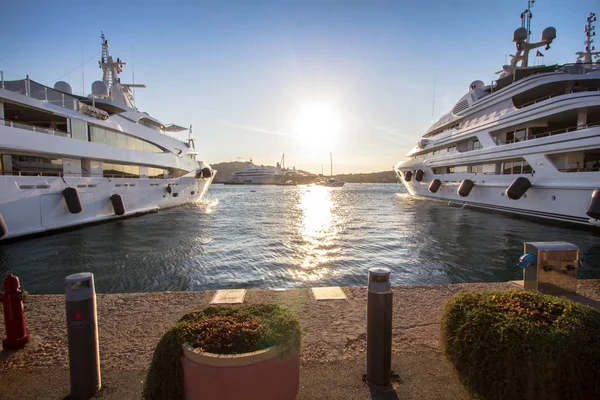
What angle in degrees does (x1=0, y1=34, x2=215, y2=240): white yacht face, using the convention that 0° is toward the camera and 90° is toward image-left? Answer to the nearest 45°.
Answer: approximately 225°

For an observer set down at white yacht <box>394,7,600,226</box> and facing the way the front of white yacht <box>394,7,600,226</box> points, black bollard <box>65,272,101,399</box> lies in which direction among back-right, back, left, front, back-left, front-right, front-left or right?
back-left

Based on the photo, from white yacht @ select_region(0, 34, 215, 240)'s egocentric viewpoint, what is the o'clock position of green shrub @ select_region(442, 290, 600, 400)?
The green shrub is roughly at 4 o'clock from the white yacht.

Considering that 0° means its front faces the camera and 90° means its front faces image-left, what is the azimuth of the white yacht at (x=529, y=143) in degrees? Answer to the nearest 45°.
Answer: approximately 135°

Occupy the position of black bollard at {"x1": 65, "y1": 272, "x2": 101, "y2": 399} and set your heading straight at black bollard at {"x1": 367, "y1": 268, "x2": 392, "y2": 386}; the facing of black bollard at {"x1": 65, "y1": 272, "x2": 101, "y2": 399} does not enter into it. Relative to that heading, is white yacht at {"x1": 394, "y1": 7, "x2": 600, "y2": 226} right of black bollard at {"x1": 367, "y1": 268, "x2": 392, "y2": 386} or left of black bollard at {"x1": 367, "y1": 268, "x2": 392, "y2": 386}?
left

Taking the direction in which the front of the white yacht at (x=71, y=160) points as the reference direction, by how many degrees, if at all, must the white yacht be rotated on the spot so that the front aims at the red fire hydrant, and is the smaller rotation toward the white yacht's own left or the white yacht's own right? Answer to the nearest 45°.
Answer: approximately 135° to the white yacht's own right

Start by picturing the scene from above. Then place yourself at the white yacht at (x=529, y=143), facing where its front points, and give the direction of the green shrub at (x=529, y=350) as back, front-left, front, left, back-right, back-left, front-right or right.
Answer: back-left

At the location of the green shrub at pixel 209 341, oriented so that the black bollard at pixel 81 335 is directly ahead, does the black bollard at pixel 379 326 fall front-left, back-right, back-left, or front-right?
back-right

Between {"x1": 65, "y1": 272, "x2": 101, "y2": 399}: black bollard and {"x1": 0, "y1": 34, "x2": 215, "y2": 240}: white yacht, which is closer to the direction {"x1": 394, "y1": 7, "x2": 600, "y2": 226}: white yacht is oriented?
the white yacht

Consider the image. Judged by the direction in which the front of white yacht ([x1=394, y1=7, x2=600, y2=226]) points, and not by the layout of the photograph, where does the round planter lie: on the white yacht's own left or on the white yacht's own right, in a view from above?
on the white yacht's own left

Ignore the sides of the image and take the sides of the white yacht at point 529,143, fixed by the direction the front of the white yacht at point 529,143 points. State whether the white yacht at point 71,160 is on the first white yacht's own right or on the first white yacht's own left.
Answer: on the first white yacht's own left

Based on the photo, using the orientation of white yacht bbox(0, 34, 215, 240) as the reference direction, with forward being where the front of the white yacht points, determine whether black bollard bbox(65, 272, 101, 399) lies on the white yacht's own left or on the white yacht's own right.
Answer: on the white yacht's own right
